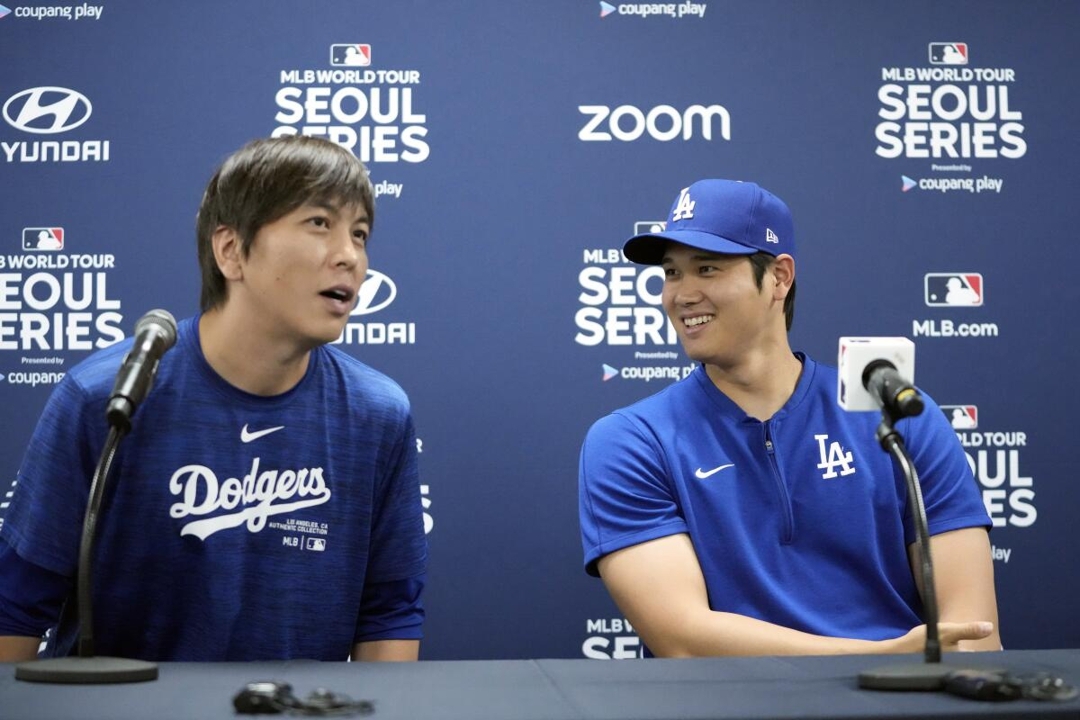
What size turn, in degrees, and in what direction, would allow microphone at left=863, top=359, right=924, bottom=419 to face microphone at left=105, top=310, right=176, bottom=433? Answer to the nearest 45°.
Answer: approximately 45° to its left

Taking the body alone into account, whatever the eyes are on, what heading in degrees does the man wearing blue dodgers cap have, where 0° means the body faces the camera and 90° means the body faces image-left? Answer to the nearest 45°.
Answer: approximately 0°

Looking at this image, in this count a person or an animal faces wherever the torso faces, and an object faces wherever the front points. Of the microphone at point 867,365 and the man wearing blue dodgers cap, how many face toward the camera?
1

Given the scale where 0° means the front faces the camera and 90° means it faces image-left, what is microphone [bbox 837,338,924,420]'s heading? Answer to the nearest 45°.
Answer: approximately 135°

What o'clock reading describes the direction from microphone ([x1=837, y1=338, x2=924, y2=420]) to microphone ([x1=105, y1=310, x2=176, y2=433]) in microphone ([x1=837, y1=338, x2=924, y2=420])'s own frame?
microphone ([x1=105, y1=310, x2=176, y2=433]) is roughly at 10 o'clock from microphone ([x1=837, y1=338, x2=924, y2=420]).

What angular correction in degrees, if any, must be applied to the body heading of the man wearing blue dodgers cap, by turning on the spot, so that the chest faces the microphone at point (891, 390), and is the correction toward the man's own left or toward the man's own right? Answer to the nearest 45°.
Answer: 0° — they already face it

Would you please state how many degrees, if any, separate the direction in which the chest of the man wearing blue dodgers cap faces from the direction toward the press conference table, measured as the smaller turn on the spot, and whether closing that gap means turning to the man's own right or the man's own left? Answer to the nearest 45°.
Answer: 0° — they already face it

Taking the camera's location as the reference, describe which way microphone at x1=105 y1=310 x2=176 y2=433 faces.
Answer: facing away from the viewer and to the right of the viewer

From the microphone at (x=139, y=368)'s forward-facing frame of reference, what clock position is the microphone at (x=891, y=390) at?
the microphone at (x=891, y=390) is roughly at 2 o'clock from the microphone at (x=139, y=368).
